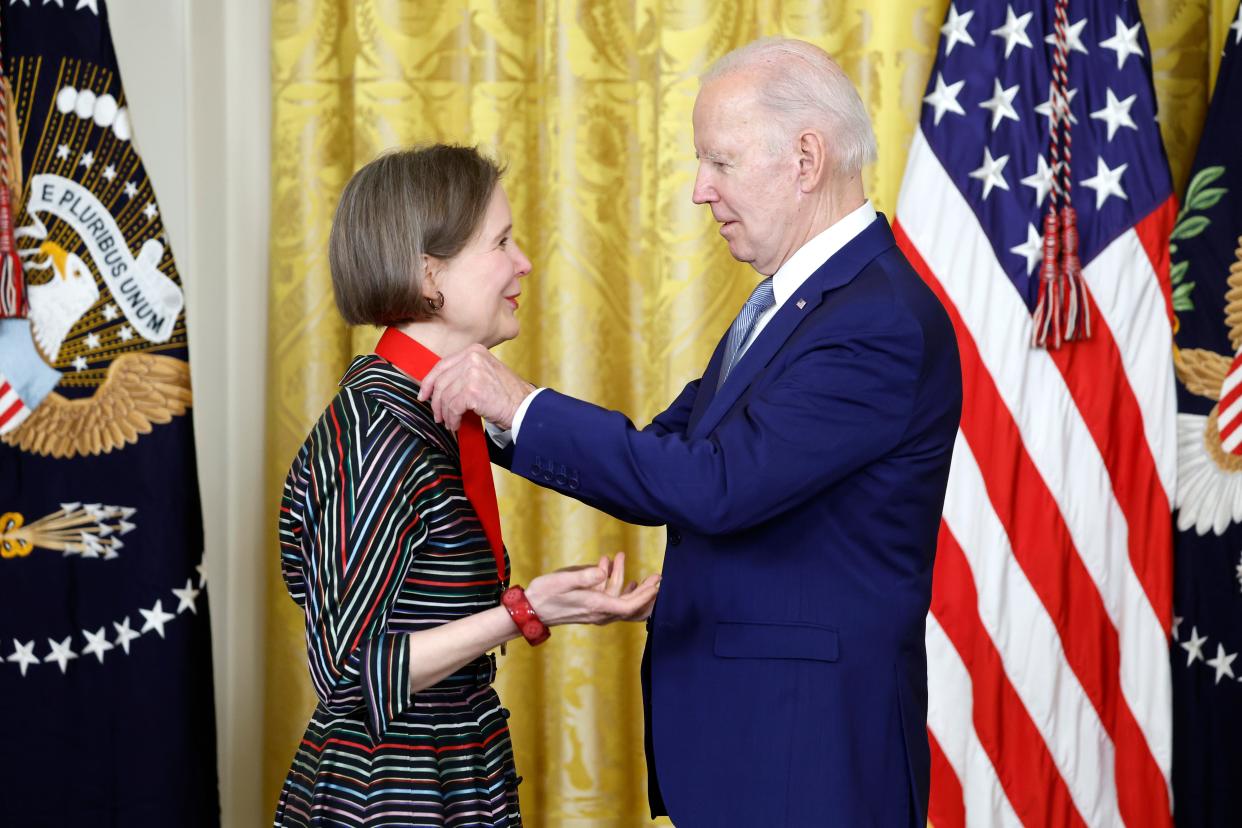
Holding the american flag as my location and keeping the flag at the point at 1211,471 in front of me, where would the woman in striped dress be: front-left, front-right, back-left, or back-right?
back-right

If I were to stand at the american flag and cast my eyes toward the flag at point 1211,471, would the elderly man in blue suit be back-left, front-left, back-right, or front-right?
back-right

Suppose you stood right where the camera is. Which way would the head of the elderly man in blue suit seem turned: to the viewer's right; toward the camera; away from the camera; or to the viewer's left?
to the viewer's left

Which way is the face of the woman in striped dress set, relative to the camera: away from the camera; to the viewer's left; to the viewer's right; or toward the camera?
to the viewer's right

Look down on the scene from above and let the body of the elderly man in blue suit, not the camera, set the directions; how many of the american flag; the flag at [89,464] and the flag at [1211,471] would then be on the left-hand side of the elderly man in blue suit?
0

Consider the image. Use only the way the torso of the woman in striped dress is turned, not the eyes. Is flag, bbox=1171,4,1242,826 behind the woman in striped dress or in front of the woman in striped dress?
in front

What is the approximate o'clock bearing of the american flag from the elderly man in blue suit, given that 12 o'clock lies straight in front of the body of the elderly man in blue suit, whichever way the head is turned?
The american flag is roughly at 4 o'clock from the elderly man in blue suit.

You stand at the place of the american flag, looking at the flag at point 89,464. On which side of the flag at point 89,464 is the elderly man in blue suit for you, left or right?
left

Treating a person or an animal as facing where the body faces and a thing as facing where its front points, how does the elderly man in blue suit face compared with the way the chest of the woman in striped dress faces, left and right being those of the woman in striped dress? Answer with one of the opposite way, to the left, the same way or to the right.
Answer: the opposite way

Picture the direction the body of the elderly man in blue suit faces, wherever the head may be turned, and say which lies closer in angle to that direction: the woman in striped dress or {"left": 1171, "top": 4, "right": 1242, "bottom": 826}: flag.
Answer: the woman in striped dress

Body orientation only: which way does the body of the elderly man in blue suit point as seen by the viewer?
to the viewer's left

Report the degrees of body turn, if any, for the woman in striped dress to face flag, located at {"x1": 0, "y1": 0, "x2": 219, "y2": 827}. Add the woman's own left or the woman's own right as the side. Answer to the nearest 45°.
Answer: approximately 135° to the woman's own left

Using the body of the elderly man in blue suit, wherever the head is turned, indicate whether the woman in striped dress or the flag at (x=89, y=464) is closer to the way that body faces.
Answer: the woman in striped dress

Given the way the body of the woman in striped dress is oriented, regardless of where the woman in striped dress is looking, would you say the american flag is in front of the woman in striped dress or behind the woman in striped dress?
in front

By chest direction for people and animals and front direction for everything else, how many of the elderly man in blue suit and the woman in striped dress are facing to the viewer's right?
1

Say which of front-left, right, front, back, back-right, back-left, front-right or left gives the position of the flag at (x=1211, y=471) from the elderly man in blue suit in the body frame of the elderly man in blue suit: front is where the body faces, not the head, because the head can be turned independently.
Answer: back-right

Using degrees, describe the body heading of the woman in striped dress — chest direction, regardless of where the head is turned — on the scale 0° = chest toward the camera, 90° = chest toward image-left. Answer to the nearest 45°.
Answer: approximately 270°

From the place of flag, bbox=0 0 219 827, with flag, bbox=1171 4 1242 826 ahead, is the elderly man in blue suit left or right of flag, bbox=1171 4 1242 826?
right
